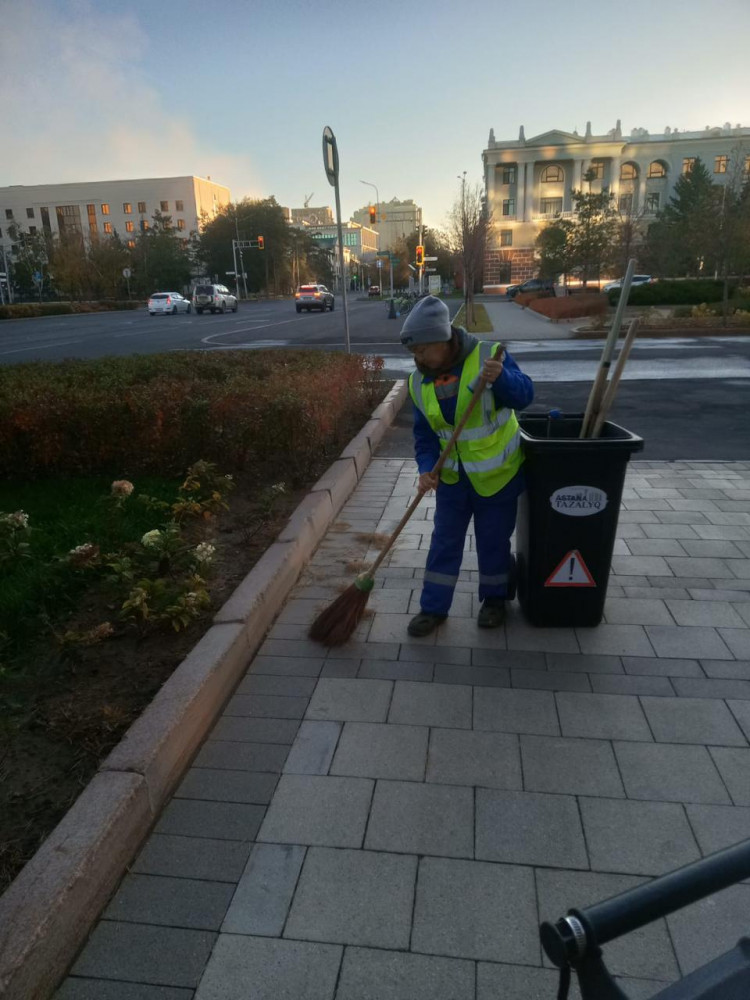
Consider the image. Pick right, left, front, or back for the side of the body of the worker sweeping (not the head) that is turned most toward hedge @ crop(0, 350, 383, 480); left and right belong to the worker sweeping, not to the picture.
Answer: right

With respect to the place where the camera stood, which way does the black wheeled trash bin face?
facing the viewer

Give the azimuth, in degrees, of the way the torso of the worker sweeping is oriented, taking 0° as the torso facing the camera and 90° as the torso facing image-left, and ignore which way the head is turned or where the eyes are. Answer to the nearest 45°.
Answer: approximately 45°

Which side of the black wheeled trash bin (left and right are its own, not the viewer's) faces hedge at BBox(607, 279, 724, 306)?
back

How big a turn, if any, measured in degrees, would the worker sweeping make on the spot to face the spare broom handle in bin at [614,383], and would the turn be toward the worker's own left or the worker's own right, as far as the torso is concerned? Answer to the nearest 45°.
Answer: approximately 135° to the worker's own left

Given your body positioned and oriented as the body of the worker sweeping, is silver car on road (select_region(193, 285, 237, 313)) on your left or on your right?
on your right

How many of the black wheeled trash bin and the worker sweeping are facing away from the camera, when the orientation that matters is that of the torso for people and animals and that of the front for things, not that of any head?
0

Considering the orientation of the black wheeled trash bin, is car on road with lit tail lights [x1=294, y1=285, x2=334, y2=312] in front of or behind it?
behind

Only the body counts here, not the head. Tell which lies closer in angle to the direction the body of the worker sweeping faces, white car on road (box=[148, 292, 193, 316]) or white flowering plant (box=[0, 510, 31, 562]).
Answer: the white flowering plant

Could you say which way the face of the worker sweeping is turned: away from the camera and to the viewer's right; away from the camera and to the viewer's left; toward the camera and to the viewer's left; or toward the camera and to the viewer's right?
toward the camera and to the viewer's left

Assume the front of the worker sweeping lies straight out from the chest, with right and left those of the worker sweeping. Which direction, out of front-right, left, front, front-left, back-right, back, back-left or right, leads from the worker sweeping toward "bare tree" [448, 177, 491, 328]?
back-right
